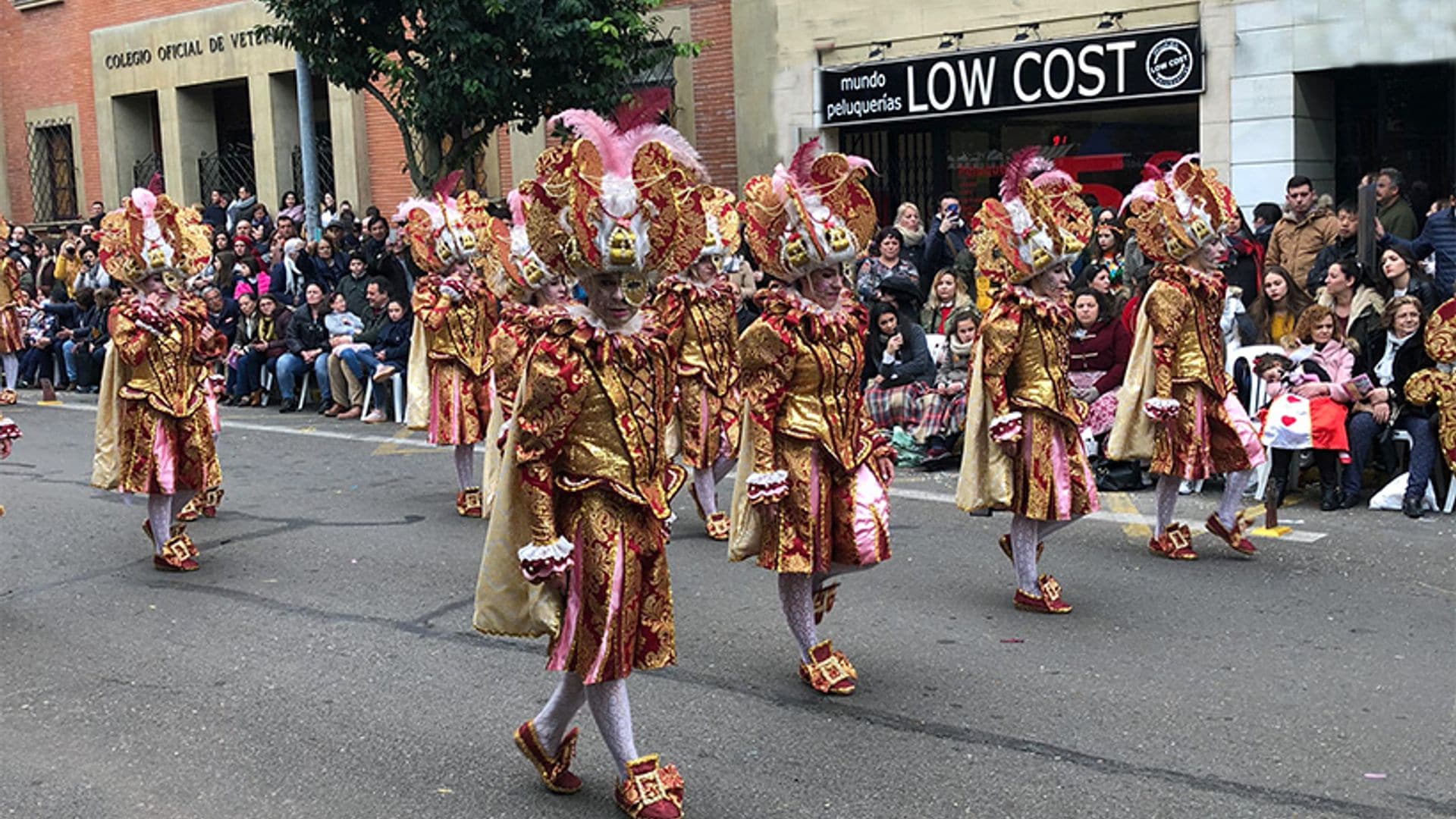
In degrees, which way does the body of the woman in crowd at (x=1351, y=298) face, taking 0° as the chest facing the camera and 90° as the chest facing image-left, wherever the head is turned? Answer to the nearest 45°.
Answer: approximately 45°

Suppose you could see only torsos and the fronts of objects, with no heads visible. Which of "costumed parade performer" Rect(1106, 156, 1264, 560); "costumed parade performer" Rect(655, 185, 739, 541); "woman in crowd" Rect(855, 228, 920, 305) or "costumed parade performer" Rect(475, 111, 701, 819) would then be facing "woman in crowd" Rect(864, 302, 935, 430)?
"woman in crowd" Rect(855, 228, 920, 305)

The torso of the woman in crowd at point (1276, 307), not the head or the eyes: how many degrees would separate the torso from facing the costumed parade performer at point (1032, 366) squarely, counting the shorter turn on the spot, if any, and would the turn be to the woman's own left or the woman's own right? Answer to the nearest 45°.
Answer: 0° — they already face them

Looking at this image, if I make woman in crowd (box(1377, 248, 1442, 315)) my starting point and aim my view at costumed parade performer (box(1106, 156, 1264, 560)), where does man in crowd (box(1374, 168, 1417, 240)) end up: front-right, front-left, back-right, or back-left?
back-right

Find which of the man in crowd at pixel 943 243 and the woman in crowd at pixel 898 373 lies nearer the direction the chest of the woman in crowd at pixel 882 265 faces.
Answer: the woman in crowd

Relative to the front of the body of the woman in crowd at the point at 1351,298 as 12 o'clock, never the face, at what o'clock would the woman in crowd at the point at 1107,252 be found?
the woman in crowd at the point at 1107,252 is roughly at 3 o'clock from the woman in crowd at the point at 1351,298.

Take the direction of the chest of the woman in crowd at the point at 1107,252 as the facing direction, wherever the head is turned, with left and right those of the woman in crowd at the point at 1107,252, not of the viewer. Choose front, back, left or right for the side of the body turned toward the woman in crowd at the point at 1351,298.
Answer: left

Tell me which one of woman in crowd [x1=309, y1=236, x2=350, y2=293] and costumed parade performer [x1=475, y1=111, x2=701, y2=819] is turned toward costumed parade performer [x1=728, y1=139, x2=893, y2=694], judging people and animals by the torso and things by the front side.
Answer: the woman in crowd

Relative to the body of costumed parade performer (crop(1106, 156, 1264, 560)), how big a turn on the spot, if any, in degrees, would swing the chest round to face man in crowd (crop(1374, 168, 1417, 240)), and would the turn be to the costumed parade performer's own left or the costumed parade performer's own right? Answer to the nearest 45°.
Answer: approximately 135° to the costumed parade performer's own left

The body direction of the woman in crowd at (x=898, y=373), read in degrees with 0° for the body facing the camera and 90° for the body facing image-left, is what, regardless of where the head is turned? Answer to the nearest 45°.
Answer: approximately 45°

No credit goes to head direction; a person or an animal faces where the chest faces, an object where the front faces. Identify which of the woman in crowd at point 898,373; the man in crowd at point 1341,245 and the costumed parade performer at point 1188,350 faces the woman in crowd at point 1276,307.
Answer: the man in crowd
